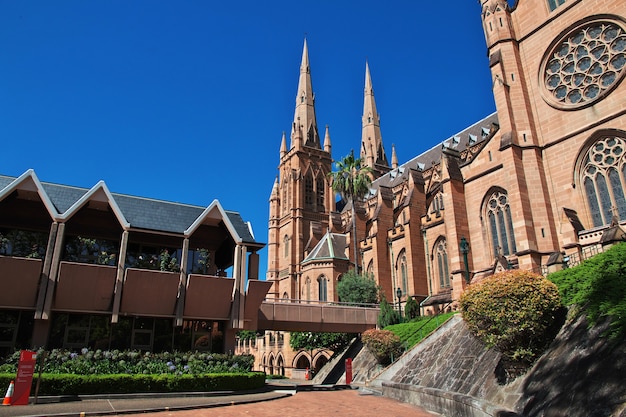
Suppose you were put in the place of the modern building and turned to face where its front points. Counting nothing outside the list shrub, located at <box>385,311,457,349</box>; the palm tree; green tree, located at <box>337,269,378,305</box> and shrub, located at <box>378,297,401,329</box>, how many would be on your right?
0

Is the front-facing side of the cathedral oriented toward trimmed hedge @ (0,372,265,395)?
no

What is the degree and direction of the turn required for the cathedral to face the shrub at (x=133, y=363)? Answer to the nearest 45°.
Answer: approximately 90° to its left

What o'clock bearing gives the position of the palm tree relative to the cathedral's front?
The palm tree is roughly at 12 o'clock from the cathedral.

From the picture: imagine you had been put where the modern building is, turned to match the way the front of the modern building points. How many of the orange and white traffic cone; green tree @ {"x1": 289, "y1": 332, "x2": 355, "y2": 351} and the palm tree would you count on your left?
2

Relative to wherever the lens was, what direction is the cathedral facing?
facing away from the viewer and to the left of the viewer

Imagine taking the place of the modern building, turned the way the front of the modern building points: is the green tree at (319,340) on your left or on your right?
on your left

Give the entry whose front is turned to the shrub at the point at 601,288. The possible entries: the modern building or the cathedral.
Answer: the modern building

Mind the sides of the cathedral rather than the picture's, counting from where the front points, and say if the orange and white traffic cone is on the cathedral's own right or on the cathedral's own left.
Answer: on the cathedral's own left

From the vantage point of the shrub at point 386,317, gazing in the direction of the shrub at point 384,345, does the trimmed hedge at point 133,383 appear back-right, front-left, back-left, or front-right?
front-right

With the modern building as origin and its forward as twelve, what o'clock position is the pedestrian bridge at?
The pedestrian bridge is roughly at 10 o'clock from the modern building.

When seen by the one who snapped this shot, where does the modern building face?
facing the viewer and to the right of the viewer

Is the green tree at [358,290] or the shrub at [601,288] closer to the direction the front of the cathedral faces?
the green tree
